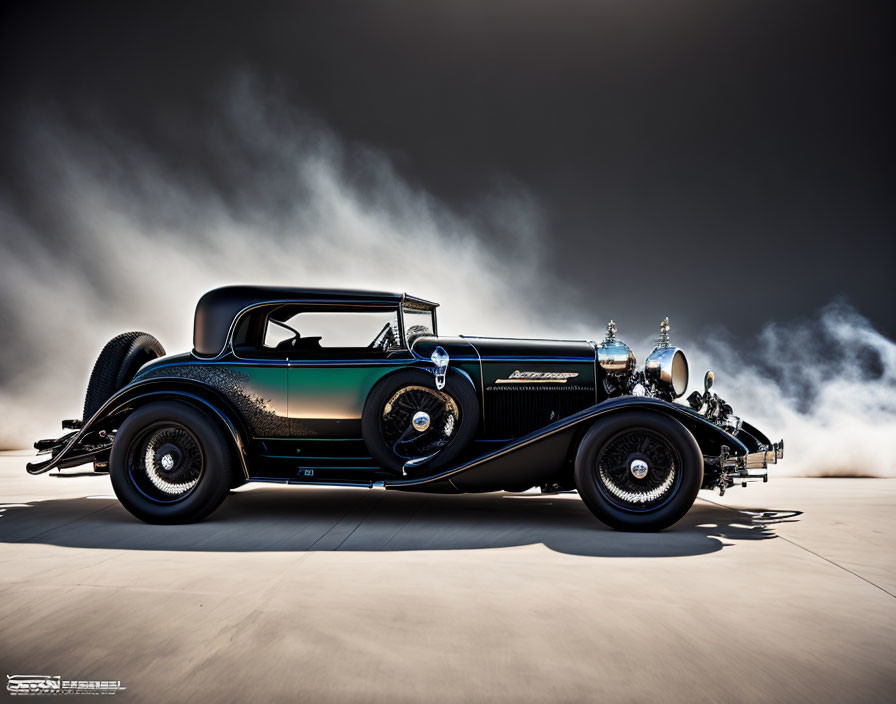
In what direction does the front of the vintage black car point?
to the viewer's right
